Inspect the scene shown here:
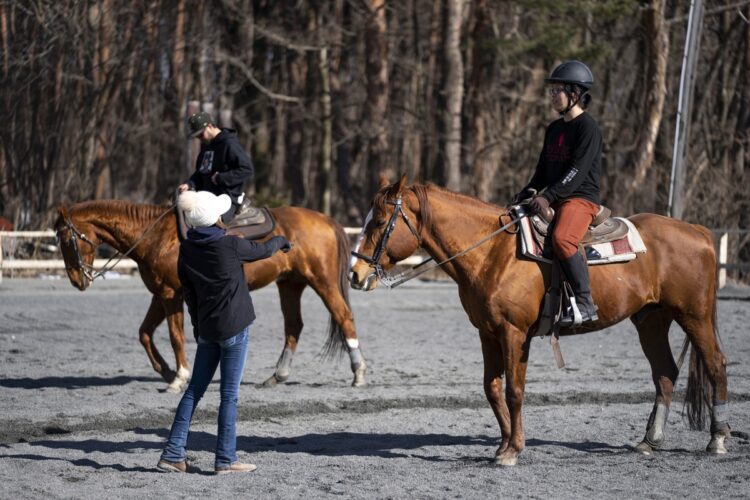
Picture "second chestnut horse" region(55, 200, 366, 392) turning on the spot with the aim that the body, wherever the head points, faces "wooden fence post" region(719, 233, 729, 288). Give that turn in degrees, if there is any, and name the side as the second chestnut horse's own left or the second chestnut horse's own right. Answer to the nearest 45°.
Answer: approximately 135° to the second chestnut horse's own right

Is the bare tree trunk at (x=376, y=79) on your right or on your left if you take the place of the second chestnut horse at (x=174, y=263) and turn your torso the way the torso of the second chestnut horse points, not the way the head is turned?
on your right

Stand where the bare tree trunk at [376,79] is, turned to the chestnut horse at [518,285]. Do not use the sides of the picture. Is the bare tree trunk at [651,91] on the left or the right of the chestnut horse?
left

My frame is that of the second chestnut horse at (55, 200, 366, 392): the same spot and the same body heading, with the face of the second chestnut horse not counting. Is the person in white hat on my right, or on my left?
on my left

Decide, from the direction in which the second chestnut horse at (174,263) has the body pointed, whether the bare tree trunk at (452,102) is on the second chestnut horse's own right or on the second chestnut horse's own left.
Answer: on the second chestnut horse's own right

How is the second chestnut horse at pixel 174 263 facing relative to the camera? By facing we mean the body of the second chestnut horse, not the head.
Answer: to the viewer's left

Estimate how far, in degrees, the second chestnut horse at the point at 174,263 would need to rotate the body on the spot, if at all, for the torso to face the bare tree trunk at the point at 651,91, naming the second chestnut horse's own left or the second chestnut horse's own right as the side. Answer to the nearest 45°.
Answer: approximately 135° to the second chestnut horse's own right
